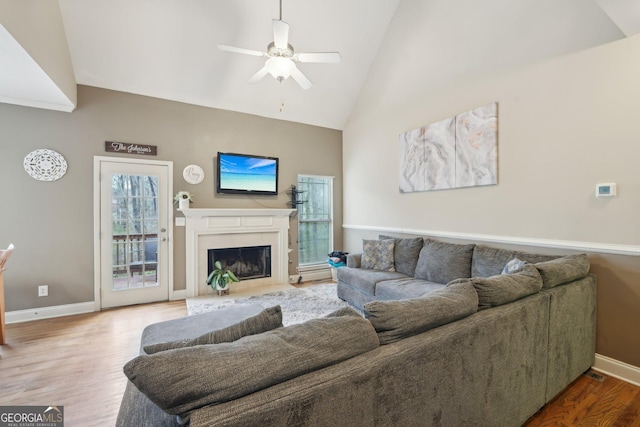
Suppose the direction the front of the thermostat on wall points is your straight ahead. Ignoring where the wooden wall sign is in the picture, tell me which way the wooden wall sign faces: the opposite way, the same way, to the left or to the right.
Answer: to the left

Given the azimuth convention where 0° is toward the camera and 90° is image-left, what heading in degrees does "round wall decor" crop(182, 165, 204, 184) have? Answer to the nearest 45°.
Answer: approximately 0°

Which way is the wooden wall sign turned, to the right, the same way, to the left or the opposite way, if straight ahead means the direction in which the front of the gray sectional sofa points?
the opposite way

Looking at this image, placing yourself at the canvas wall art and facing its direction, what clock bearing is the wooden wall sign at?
The wooden wall sign is roughly at 1 o'clock from the canvas wall art.

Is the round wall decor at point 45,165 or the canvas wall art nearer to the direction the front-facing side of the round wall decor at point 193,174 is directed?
the canvas wall art

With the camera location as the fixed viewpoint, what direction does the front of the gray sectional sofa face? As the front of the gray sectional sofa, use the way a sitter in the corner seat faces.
facing away from the viewer and to the left of the viewer

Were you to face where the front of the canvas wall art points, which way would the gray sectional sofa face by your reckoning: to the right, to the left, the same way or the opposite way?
to the right

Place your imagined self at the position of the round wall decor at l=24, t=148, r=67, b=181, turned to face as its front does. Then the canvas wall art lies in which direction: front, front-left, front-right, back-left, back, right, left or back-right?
front-left

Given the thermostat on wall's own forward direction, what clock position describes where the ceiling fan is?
The ceiling fan is roughly at 2 o'clock from the thermostat on wall.

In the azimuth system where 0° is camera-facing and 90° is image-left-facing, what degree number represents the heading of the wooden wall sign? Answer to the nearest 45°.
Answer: approximately 0°

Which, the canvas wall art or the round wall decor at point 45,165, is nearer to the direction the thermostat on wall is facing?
the round wall decor

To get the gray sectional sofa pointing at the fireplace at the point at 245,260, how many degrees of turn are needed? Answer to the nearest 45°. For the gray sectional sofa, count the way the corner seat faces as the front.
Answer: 0° — it already faces it

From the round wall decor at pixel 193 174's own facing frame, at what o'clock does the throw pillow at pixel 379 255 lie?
The throw pillow is roughly at 10 o'clock from the round wall decor.

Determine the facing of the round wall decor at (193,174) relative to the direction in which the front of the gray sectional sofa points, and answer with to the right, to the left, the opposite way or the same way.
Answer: the opposite way
